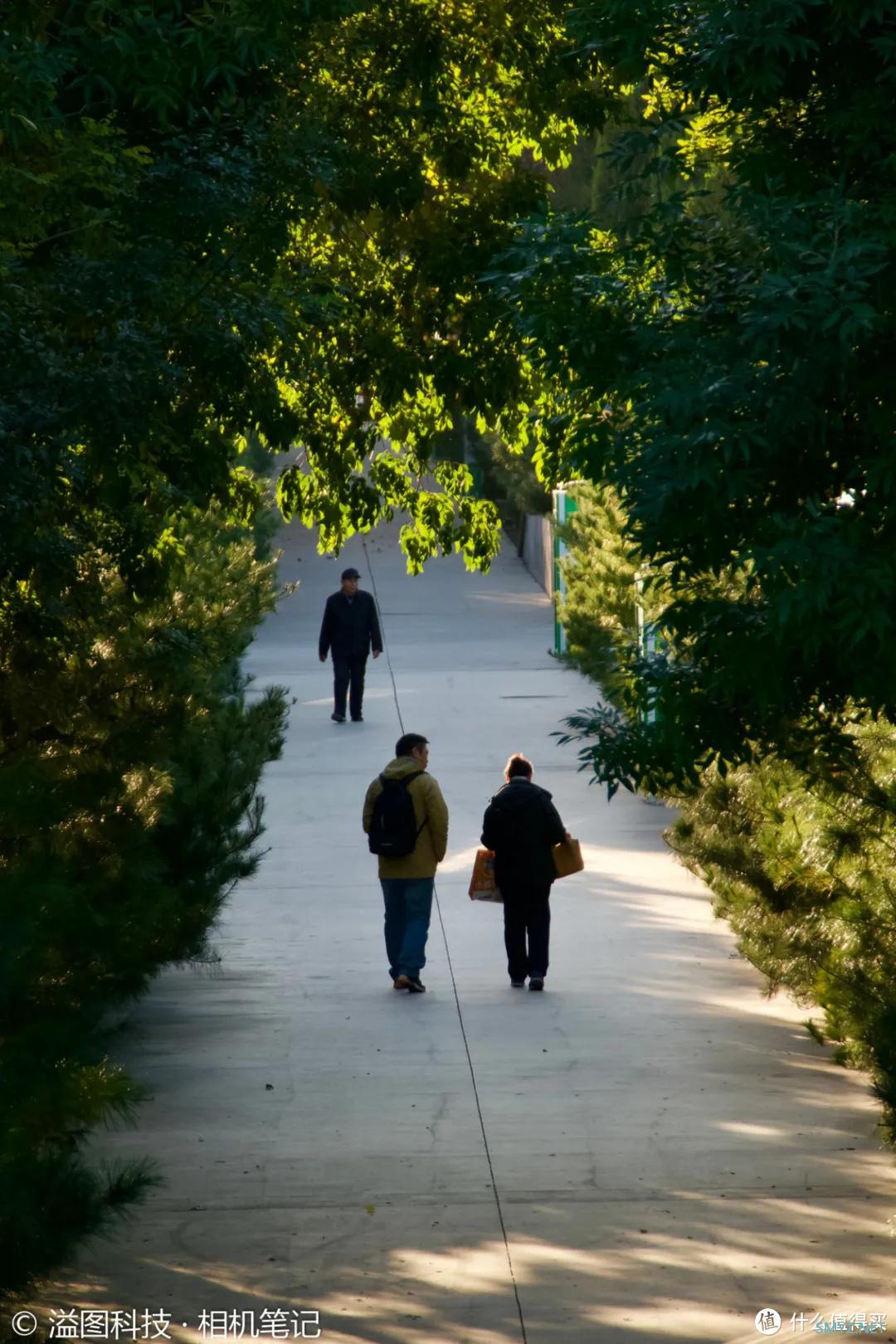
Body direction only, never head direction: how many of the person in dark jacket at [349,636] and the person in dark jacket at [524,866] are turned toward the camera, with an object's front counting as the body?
1

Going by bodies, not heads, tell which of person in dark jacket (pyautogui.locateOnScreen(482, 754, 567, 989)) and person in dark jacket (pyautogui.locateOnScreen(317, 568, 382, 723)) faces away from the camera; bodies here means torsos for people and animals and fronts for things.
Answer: person in dark jacket (pyautogui.locateOnScreen(482, 754, 567, 989))

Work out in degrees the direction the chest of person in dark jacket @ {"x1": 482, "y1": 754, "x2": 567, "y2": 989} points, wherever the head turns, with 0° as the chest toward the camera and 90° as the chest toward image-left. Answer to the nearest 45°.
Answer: approximately 180°

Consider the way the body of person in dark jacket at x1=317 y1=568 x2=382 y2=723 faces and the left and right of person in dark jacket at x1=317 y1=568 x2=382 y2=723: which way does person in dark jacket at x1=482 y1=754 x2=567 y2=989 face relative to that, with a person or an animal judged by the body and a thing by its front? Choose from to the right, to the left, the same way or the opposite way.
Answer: the opposite way

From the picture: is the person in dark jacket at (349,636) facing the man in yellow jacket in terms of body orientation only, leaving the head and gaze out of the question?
yes

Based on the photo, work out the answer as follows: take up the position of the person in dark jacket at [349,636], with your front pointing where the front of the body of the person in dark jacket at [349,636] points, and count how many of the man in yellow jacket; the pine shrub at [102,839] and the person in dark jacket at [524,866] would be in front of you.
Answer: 3

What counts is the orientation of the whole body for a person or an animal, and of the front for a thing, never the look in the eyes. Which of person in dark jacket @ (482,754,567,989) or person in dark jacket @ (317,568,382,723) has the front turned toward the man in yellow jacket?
person in dark jacket @ (317,568,382,723)

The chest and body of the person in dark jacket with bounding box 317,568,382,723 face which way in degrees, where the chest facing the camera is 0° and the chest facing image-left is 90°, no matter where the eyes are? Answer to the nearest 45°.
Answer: approximately 0°

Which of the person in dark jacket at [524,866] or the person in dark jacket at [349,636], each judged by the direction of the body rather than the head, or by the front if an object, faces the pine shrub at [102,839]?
the person in dark jacket at [349,636]

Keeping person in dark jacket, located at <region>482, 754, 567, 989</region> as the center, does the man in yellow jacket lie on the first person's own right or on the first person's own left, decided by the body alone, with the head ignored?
on the first person's own left

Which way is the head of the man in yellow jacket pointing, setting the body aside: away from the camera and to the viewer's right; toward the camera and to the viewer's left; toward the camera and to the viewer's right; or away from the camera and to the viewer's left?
away from the camera and to the viewer's right
